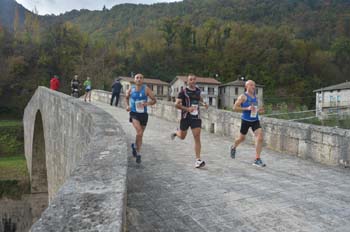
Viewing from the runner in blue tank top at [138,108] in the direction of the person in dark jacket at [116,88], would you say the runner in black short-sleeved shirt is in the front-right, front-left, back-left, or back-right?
back-right

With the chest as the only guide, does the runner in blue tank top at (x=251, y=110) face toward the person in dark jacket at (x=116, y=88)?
no

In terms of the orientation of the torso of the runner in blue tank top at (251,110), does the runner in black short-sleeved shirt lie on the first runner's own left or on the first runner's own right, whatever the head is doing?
on the first runner's own right

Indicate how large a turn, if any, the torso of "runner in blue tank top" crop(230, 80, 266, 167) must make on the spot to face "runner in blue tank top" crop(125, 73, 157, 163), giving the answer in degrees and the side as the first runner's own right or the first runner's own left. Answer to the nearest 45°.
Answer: approximately 135° to the first runner's own right

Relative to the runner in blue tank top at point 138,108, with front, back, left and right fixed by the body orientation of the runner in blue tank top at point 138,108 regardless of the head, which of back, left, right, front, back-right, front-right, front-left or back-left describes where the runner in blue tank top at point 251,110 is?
left

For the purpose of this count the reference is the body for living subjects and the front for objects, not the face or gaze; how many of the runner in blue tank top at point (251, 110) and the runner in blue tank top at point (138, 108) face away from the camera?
0

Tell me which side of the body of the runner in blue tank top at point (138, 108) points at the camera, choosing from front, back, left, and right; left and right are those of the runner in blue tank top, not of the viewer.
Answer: front

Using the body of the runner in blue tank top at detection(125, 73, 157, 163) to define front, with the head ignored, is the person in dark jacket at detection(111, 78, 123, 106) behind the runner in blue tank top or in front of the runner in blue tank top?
behind

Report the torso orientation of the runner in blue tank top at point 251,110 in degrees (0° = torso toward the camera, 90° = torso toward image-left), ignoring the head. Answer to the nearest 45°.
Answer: approximately 315°

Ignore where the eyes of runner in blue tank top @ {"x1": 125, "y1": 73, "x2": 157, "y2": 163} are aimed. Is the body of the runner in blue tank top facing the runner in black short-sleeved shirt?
no
